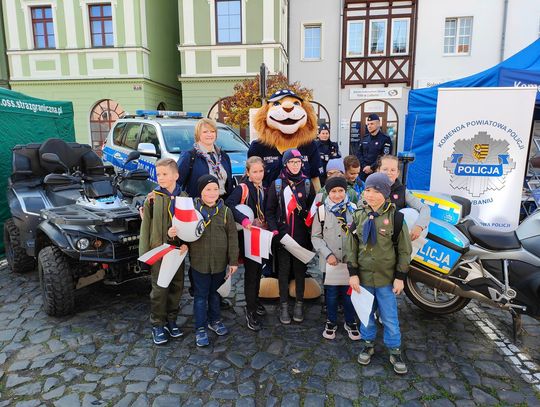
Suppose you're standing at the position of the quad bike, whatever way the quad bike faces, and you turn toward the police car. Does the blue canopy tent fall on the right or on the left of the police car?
right

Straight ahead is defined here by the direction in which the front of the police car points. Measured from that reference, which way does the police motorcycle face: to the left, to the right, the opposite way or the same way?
the same way

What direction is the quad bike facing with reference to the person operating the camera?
facing the viewer and to the right of the viewer

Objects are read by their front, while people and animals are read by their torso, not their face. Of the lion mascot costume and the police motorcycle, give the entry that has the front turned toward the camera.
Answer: the lion mascot costume

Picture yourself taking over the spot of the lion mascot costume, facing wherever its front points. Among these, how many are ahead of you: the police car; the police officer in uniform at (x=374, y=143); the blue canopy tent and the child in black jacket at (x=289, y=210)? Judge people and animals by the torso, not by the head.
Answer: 1

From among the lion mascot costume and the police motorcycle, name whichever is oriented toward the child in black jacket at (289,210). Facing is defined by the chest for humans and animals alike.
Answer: the lion mascot costume

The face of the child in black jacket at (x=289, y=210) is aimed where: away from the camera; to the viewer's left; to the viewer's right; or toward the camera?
toward the camera

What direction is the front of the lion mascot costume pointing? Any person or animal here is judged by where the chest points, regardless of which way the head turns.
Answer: toward the camera

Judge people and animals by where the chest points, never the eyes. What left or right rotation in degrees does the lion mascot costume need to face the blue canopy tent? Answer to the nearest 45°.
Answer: approximately 135° to its left

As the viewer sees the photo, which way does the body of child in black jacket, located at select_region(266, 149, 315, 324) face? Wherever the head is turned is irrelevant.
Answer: toward the camera
